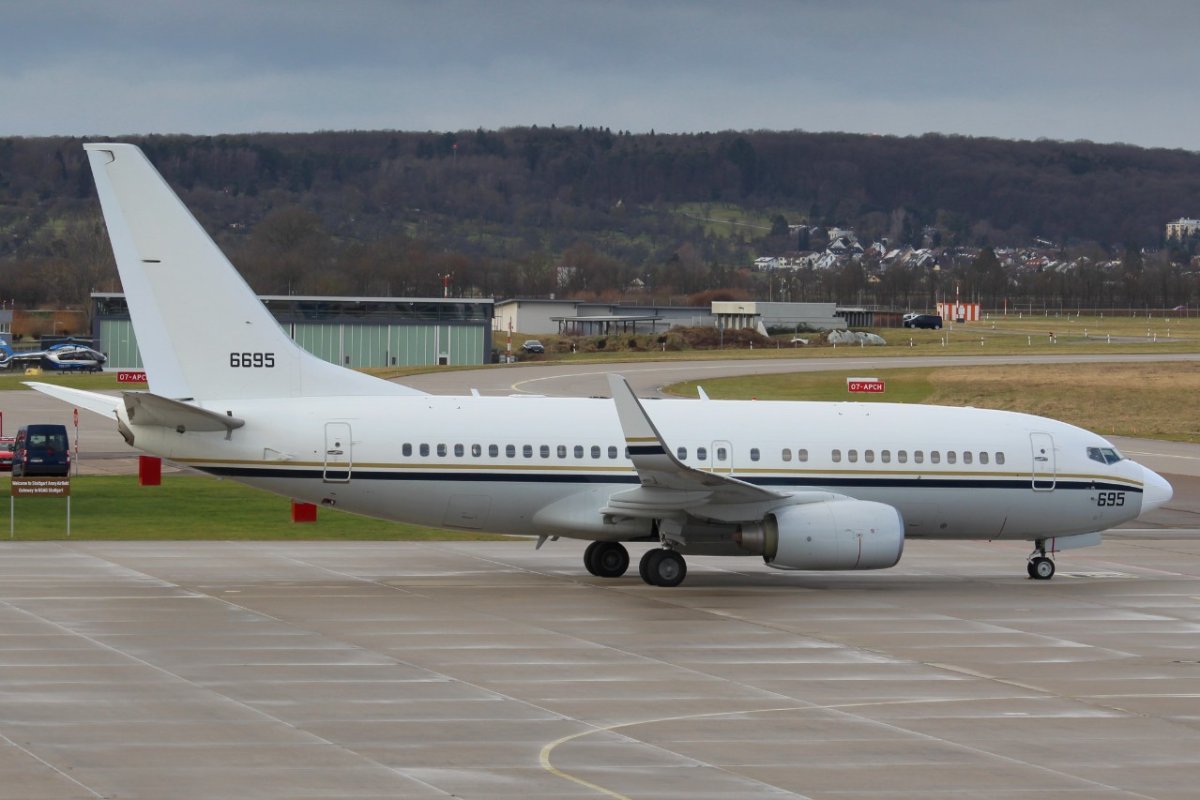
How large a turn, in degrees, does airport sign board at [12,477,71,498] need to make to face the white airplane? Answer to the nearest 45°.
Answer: approximately 45° to its left

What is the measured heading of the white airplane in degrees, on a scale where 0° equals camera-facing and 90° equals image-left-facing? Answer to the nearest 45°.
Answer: approximately 270°

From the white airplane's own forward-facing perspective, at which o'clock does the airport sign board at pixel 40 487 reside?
The airport sign board is roughly at 7 o'clock from the white airplane.

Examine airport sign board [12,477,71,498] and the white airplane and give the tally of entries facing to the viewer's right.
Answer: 1

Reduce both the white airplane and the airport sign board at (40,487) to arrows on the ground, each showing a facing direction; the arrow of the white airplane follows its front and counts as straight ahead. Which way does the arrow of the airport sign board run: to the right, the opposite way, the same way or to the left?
to the right
